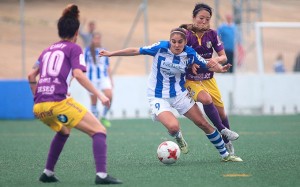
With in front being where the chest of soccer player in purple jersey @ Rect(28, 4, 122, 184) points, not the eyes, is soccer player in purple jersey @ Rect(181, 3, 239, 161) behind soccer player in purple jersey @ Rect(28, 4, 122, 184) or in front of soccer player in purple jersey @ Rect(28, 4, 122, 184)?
in front

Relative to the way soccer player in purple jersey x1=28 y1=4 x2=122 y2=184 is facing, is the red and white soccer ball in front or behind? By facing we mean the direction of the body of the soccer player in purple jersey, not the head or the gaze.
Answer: in front

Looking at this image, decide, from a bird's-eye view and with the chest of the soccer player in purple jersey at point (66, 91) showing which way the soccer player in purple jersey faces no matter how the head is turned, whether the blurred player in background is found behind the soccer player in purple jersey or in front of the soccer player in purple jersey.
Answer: in front

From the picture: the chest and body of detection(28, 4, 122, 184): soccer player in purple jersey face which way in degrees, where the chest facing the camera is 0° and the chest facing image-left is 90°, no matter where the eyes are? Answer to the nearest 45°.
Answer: approximately 225°
